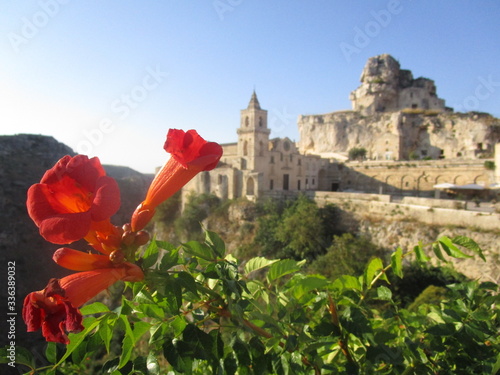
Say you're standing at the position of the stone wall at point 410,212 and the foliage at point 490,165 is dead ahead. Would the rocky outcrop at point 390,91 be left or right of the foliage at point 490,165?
left

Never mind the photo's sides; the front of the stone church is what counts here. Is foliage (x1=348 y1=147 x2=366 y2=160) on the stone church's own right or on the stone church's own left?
on the stone church's own left

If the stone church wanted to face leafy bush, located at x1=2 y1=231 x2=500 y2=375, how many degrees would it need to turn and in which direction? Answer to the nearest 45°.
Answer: approximately 45° to its right

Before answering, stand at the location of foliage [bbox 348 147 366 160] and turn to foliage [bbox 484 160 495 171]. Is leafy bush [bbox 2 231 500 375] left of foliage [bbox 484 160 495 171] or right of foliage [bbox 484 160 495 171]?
right

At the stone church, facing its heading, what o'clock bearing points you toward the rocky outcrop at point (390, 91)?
The rocky outcrop is roughly at 9 o'clock from the stone church.

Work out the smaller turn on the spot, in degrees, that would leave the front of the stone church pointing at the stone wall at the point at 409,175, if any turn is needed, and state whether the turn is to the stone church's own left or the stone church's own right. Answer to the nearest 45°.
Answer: approximately 45° to the stone church's own left

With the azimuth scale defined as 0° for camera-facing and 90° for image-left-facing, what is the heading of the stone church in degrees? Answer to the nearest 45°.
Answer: approximately 315°

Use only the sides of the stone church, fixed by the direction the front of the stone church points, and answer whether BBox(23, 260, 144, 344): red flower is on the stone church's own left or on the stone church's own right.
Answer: on the stone church's own right

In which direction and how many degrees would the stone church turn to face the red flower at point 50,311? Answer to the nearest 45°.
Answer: approximately 45° to its right
